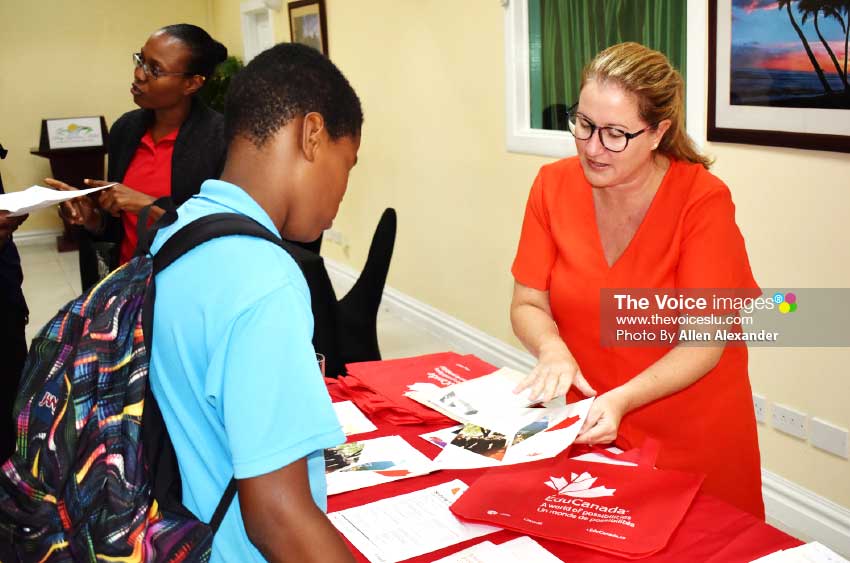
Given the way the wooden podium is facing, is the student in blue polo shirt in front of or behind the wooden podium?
in front

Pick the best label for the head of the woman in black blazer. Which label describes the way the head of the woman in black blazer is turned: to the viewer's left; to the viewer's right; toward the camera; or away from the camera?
to the viewer's left

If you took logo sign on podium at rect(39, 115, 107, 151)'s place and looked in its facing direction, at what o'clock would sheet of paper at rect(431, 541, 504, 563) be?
The sheet of paper is roughly at 12 o'clock from the logo sign on podium.

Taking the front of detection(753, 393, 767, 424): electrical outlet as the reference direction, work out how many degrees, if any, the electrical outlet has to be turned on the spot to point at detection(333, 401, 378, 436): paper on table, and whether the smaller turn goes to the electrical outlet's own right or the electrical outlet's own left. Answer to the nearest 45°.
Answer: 0° — it already faces it

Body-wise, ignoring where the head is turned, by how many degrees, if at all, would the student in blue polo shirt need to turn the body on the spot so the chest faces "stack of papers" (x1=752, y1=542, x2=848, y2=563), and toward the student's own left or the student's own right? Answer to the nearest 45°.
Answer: approximately 45° to the student's own right
